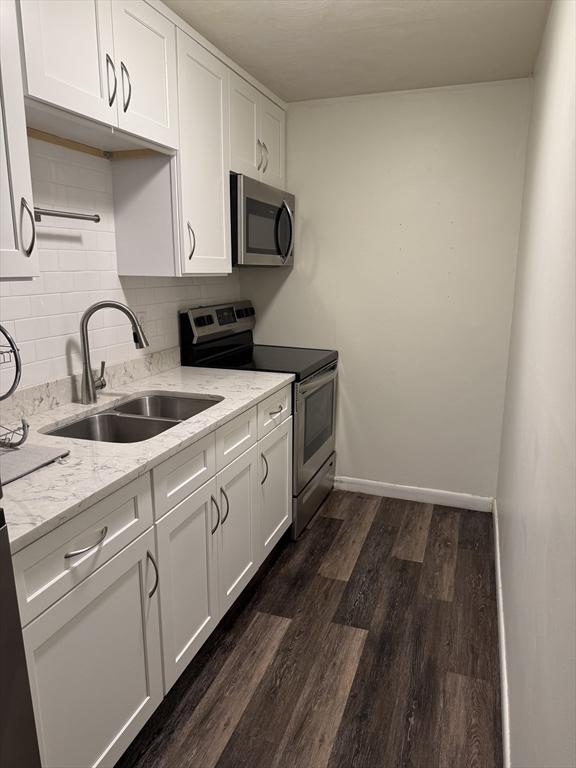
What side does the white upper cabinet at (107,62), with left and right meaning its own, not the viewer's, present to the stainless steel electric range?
left

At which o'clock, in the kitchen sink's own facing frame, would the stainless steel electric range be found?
The stainless steel electric range is roughly at 9 o'clock from the kitchen sink.

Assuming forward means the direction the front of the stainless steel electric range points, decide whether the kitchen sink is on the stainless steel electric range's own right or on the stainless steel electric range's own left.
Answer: on the stainless steel electric range's own right

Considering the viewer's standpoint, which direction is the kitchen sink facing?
facing the viewer and to the right of the viewer

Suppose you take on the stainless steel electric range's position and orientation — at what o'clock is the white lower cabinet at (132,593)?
The white lower cabinet is roughly at 2 o'clock from the stainless steel electric range.

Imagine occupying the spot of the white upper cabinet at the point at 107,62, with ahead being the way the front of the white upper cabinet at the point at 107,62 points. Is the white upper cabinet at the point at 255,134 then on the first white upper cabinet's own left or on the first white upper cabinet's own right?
on the first white upper cabinet's own left

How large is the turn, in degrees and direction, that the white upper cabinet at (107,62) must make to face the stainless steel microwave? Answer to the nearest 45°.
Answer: approximately 90° to its left

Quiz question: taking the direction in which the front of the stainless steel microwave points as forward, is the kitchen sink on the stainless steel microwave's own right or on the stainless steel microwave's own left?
on the stainless steel microwave's own right

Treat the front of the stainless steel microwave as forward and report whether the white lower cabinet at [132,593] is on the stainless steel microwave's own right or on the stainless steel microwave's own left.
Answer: on the stainless steel microwave's own right

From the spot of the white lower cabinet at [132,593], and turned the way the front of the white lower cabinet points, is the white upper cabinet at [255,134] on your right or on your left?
on your left
